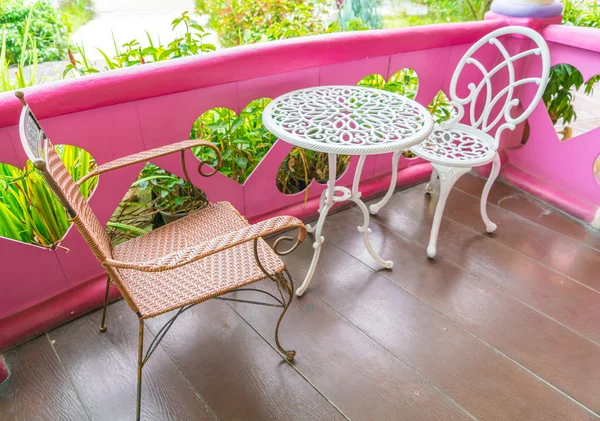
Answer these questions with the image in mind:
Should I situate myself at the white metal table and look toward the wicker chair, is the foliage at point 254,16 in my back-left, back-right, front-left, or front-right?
back-right

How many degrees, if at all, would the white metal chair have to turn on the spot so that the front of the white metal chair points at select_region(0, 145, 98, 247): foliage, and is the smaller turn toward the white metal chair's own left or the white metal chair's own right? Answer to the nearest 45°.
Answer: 0° — it already faces it

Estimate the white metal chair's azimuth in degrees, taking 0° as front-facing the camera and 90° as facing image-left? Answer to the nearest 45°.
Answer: approximately 45°

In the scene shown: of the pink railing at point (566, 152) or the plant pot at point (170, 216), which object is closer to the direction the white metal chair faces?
the plant pot

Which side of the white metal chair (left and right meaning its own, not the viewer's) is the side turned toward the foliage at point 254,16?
right

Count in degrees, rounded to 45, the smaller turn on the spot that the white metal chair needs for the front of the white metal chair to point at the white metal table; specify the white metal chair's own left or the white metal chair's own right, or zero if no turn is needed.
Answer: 0° — it already faces it

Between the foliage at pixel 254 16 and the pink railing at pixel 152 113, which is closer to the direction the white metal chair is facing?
the pink railing
